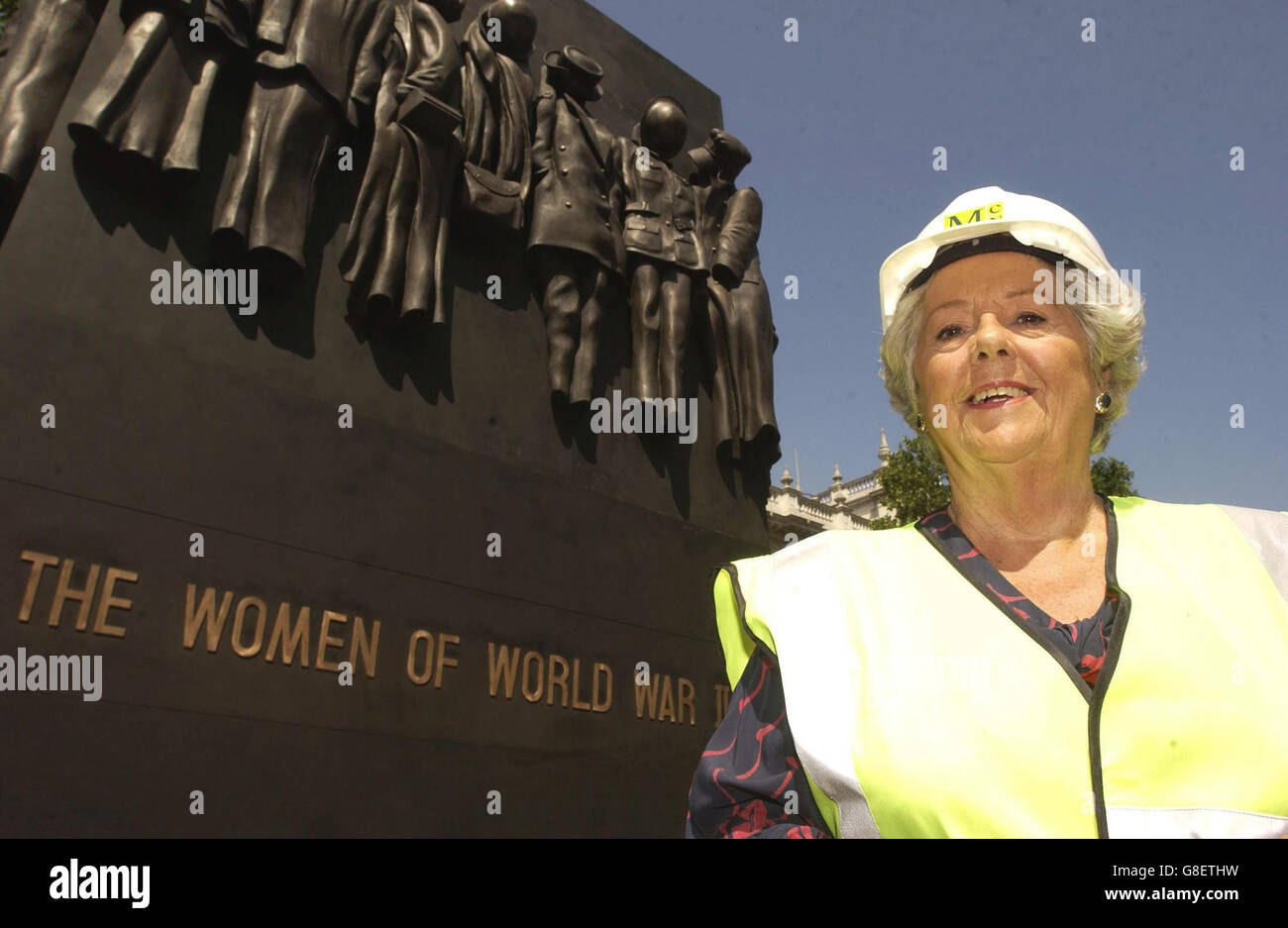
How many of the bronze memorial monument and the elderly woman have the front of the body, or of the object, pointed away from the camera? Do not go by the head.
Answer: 0

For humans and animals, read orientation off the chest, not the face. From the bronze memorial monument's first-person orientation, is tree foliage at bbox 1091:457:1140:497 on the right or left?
on its left

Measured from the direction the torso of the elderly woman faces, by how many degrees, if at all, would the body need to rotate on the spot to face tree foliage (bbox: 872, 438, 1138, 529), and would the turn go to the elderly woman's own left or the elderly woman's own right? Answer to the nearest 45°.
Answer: approximately 180°

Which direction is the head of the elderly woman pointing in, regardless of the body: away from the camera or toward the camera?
toward the camera

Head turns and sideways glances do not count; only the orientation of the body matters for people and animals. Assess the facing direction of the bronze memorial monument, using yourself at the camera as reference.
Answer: facing the viewer and to the right of the viewer

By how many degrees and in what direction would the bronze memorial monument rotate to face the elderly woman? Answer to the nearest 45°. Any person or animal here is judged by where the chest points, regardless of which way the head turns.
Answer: approximately 45° to its right

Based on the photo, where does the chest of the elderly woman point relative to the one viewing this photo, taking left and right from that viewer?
facing the viewer

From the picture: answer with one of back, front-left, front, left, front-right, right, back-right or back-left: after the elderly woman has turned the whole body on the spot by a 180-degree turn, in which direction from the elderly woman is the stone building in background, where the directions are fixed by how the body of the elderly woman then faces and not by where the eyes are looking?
front

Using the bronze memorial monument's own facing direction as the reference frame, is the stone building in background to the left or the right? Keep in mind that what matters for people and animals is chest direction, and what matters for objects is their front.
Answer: on its left

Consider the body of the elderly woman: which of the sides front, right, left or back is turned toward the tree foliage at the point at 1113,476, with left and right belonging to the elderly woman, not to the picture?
back
